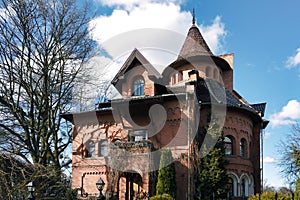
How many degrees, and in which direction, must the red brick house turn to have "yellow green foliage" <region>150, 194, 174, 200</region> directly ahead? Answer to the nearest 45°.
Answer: approximately 45° to its left

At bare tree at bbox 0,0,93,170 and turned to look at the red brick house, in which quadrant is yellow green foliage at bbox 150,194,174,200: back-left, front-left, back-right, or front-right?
front-right

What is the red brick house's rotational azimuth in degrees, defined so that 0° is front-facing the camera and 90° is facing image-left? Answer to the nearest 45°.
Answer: approximately 45°

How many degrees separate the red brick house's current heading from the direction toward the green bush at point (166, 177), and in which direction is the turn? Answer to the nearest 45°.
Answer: approximately 45° to its left
